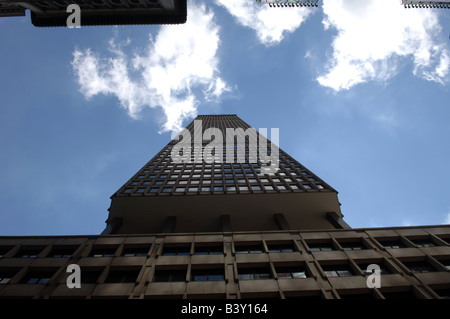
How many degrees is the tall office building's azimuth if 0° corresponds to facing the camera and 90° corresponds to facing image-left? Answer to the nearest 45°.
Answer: approximately 0°
